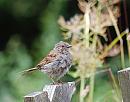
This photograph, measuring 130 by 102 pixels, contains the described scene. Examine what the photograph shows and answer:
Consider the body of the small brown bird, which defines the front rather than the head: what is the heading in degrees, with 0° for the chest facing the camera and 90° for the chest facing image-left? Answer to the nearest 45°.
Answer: approximately 270°
